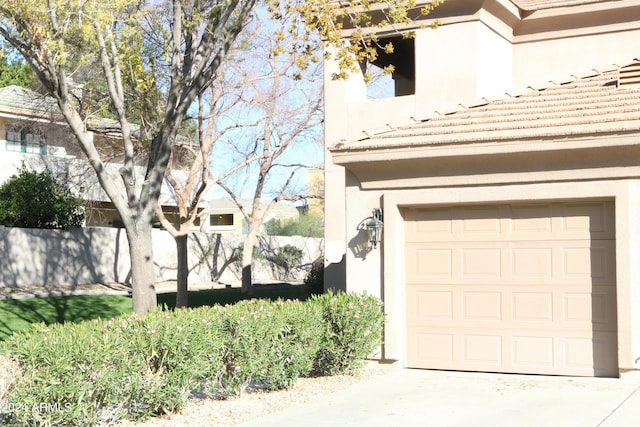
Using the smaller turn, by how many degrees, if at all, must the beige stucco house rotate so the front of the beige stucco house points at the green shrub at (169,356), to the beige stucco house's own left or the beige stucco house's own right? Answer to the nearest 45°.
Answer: approximately 45° to the beige stucco house's own right

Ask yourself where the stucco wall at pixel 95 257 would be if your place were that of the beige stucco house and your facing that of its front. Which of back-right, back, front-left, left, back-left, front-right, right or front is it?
back-right

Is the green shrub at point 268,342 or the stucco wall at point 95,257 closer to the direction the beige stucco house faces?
the green shrub

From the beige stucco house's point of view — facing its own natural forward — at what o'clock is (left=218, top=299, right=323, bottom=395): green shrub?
The green shrub is roughly at 2 o'clock from the beige stucco house.

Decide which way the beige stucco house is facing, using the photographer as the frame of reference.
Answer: facing the viewer

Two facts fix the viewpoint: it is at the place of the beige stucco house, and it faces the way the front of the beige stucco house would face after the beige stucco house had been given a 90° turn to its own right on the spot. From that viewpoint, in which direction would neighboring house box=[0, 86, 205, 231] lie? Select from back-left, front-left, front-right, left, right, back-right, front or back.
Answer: front-right
